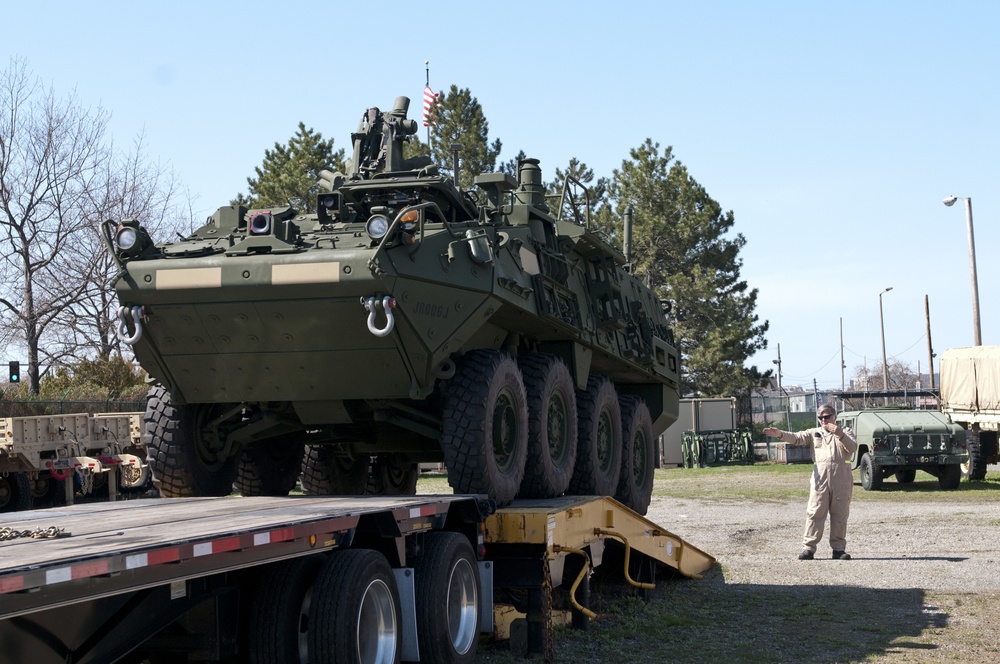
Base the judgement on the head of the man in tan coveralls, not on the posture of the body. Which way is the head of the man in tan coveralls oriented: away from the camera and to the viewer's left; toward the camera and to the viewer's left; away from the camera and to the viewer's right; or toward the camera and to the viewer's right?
toward the camera and to the viewer's left

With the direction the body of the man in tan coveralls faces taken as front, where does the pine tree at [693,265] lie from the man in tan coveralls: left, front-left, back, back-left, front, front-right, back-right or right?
back

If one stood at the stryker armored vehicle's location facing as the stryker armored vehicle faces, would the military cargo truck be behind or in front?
behind

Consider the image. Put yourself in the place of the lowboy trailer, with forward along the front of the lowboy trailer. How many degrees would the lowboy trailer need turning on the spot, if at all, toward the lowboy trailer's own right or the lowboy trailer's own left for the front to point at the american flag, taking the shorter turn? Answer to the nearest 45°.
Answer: approximately 135° to the lowboy trailer's own right

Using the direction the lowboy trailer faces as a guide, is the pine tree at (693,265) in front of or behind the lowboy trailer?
behind

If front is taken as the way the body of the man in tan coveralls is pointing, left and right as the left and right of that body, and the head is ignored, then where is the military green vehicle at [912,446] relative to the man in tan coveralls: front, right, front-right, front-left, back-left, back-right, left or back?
back

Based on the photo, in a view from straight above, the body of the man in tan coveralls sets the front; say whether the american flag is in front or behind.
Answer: behind

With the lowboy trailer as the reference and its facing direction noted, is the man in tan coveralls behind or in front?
behind

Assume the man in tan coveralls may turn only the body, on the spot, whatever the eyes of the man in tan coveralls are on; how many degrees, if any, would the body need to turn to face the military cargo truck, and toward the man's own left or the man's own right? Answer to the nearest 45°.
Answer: approximately 180°

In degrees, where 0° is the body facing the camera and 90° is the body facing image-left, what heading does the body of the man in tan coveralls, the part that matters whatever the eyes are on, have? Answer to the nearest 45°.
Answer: approximately 0°

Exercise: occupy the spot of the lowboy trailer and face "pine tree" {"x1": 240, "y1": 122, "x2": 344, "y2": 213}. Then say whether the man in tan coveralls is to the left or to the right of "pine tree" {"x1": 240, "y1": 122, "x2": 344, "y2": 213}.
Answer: right

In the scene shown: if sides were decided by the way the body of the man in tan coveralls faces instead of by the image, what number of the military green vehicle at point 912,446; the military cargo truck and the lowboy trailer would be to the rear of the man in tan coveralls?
2
